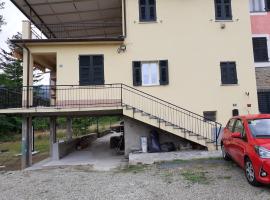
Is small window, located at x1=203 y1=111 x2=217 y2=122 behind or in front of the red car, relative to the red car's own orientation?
behind

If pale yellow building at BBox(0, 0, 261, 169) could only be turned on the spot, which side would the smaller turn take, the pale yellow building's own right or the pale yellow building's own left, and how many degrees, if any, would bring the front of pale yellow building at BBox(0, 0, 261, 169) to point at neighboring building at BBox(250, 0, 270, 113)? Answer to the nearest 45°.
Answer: approximately 90° to the pale yellow building's own left

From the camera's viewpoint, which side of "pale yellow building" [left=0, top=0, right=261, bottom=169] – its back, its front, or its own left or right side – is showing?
front

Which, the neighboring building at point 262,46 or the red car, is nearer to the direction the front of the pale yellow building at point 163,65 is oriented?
the red car

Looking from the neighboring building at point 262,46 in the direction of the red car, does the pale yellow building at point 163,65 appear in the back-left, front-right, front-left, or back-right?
front-right

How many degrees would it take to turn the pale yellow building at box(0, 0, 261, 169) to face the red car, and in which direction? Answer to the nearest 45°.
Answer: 0° — it already faces it

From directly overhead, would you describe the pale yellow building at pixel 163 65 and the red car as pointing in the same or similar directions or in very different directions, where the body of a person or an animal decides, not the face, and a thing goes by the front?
same or similar directions

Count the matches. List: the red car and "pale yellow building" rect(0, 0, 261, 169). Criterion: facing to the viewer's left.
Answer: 0

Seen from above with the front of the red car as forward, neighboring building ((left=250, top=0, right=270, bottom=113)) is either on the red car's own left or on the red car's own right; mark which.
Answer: on the red car's own left

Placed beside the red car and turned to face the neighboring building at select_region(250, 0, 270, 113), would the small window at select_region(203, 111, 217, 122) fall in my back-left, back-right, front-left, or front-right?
front-left

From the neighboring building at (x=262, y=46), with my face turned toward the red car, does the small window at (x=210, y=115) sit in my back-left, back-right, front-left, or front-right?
front-right

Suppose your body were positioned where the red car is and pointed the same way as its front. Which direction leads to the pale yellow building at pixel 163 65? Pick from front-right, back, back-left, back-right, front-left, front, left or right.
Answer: back
